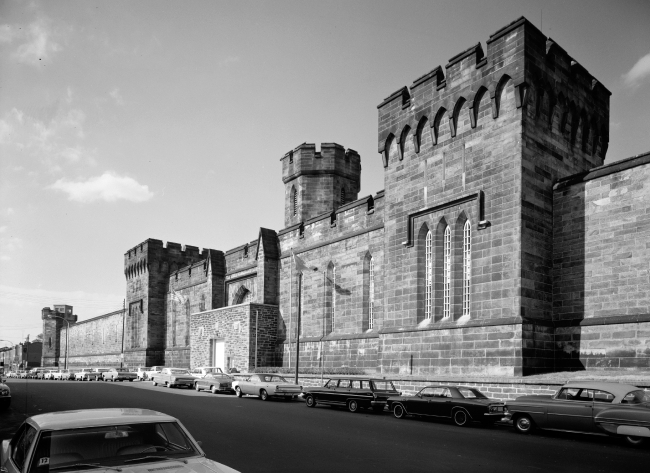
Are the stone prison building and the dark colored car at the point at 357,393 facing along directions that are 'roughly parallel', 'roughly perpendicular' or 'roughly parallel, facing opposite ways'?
roughly perpendicular

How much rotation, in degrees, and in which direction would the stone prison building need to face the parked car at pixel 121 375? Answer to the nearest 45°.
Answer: approximately 90° to its right

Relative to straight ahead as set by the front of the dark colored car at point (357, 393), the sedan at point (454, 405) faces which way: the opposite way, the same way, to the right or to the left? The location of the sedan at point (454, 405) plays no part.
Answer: the same way

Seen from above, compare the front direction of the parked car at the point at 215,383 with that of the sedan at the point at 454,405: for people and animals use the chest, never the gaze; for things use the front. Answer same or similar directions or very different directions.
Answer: same or similar directions

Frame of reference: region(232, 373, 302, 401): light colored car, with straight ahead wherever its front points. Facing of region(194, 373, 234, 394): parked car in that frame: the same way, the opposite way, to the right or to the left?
the same way

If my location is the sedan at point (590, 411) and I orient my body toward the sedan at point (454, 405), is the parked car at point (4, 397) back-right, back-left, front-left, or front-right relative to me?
front-left

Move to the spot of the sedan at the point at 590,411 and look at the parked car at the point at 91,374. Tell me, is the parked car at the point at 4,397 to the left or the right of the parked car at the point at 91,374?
left
